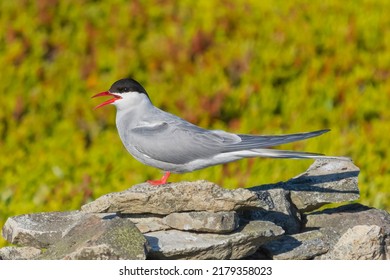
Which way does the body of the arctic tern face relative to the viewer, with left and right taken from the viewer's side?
facing to the left of the viewer

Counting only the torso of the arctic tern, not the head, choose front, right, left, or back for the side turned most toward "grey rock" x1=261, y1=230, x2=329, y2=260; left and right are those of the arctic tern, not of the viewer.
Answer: back

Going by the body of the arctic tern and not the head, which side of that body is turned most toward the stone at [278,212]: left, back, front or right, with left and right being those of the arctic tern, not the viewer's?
back

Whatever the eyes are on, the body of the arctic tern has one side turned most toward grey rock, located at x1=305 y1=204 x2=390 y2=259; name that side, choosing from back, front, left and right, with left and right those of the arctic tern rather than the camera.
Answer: back
